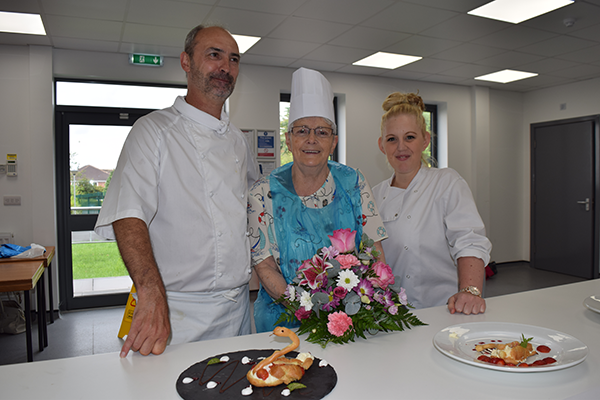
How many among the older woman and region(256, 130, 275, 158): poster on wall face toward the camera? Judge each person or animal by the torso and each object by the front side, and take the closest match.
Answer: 2

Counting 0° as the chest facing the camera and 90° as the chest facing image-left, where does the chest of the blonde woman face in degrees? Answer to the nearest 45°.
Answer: approximately 45°

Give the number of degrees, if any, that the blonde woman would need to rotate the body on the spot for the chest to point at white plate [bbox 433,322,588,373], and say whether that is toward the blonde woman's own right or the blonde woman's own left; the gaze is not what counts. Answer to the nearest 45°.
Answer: approximately 45° to the blonde woman's own left

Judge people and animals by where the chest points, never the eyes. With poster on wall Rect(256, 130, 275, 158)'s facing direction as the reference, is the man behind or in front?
in front

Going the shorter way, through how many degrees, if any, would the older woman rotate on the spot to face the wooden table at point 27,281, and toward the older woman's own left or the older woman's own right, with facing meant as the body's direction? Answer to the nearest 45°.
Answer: approximately 135° to the older woman's own right

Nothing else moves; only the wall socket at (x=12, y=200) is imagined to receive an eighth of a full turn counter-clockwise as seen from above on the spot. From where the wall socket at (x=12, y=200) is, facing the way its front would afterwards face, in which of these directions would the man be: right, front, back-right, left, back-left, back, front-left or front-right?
front-right

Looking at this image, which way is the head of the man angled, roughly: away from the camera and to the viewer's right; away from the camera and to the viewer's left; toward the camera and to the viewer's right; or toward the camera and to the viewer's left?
toward the camera and to the viewer's right

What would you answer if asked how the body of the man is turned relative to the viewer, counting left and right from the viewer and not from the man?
facing the viewer and to the right of the viewer
